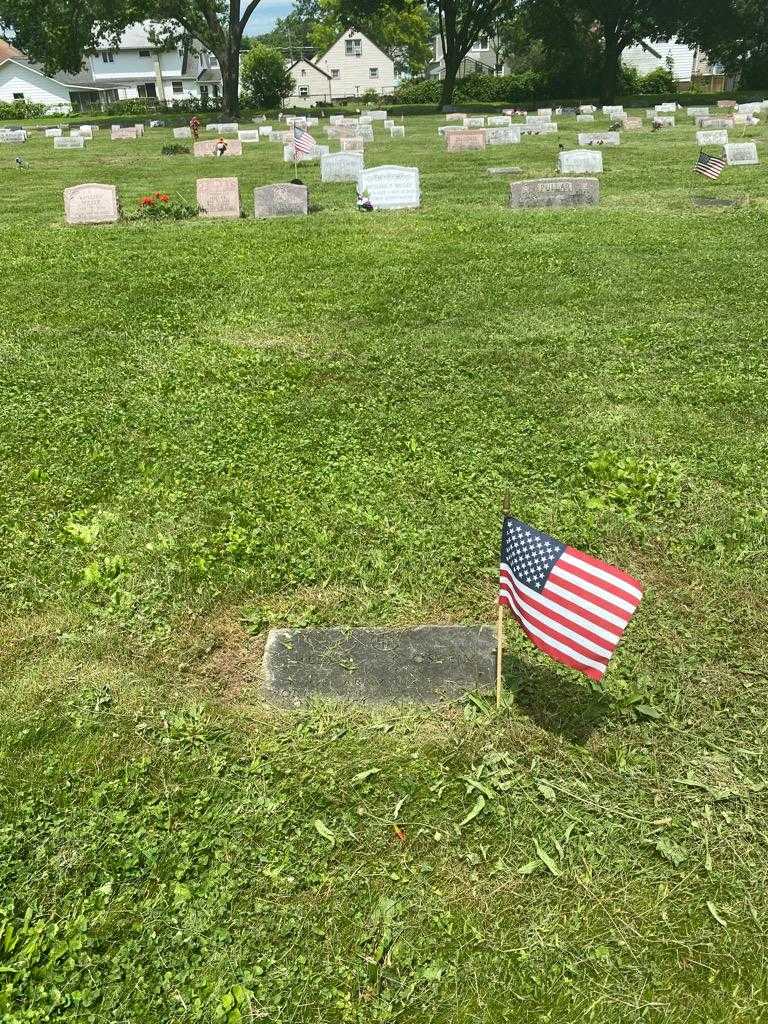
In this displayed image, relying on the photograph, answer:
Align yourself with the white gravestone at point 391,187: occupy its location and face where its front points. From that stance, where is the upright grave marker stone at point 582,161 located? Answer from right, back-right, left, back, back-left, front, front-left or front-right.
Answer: back-left

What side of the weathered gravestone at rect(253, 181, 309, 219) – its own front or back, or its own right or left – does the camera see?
front

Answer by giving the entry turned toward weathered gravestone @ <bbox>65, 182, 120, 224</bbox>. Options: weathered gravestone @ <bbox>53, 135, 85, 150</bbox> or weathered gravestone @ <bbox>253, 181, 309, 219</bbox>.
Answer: weathered gravestone @ <bbox>53, 135, 85, 150</bbox>

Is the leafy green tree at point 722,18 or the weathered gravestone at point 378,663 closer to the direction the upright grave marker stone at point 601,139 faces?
the weathered gravestone

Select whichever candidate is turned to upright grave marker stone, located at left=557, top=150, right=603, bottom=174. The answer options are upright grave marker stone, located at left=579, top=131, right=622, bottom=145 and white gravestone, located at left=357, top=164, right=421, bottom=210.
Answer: upright grave marker stone, located at left=579, top=131, right=622, bottom=145

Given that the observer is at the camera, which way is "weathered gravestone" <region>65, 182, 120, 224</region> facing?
facing the viewer

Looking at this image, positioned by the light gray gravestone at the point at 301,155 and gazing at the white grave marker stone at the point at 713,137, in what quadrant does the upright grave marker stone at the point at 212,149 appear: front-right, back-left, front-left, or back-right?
back-left

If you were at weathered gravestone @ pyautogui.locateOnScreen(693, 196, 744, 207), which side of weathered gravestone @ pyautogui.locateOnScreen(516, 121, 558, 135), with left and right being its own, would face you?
front

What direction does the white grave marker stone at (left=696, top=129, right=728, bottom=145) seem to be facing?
toward the camera

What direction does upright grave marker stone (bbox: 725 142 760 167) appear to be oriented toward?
toward the camera

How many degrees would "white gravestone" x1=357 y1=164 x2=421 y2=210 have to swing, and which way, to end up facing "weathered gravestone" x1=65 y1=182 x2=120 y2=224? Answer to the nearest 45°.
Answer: approximately 90° to its right
